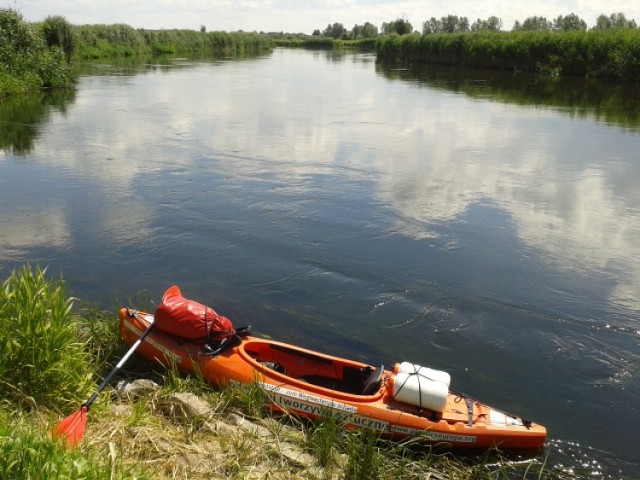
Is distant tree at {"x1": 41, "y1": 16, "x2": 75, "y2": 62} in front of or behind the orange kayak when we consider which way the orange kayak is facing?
in front

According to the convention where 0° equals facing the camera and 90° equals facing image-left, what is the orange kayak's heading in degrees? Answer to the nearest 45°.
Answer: approximately 135°

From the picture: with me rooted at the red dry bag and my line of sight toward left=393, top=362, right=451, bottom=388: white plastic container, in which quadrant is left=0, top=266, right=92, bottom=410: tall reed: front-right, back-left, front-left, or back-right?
back-right

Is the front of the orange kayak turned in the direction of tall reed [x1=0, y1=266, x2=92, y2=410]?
yes
